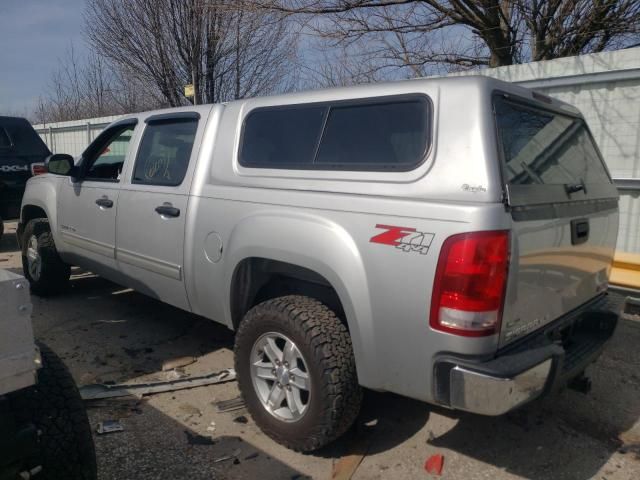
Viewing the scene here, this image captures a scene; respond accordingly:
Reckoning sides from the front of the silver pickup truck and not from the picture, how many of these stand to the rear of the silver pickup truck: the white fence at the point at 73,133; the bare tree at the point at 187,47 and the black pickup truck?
0

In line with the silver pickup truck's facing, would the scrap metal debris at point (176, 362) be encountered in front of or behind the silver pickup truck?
in front

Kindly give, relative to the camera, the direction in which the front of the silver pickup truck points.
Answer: facing away from the viewer and to the left of the viewer

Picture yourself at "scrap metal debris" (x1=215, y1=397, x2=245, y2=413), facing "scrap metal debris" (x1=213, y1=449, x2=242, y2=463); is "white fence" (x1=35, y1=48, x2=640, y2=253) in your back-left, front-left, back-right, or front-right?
back-left

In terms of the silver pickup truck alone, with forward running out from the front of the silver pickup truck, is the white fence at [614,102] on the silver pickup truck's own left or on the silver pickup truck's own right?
on the silver pickup truck's own right

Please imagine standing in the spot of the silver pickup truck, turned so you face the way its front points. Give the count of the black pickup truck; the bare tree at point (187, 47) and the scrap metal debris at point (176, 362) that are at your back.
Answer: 0

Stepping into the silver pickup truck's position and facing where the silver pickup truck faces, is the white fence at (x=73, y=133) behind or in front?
in front

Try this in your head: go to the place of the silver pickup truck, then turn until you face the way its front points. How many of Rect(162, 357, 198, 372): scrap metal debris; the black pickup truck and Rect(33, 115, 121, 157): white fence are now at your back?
0

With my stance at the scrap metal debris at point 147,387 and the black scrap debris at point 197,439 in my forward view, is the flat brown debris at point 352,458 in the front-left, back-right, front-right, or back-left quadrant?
front-left
